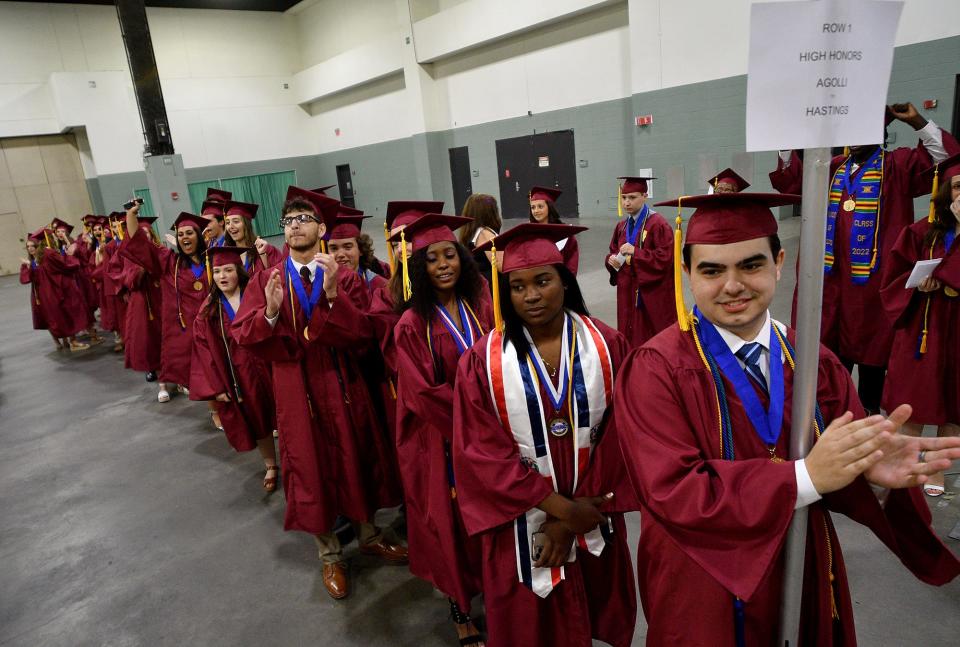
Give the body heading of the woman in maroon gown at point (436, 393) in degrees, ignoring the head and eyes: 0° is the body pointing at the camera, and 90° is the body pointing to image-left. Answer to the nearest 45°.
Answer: approximately 315°

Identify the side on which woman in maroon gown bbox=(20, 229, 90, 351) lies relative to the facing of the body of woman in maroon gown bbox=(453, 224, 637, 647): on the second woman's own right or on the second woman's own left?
on the second woman's own right

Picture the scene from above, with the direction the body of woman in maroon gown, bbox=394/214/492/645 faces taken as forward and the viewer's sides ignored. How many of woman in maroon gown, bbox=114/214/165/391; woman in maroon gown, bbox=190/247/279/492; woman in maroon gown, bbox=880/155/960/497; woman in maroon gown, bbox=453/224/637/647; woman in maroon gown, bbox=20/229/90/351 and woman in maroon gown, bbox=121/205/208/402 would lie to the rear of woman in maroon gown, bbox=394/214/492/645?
4

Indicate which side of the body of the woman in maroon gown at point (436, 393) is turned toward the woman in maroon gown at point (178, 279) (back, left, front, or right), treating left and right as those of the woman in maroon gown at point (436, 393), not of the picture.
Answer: back

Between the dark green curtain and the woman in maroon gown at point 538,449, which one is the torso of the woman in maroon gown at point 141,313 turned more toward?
the woman in maroon gown

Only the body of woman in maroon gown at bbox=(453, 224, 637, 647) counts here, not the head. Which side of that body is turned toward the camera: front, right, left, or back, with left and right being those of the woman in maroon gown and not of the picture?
front

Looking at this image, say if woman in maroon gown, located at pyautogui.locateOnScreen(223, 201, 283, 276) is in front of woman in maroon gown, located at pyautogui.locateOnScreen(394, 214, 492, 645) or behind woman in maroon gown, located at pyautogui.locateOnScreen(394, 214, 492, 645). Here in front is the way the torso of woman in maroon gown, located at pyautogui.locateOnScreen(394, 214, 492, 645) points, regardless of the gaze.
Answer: behind

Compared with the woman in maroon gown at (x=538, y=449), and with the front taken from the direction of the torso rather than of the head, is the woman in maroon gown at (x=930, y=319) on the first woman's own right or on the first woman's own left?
on the first woman's own left

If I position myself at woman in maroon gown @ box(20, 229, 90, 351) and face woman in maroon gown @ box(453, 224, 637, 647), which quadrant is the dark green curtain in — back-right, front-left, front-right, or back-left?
back-left

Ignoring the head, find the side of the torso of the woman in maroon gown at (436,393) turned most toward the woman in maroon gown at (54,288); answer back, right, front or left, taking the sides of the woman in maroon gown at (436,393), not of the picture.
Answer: back

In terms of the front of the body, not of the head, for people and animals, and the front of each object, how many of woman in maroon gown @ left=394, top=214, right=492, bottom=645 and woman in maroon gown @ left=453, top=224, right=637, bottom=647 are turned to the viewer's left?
0

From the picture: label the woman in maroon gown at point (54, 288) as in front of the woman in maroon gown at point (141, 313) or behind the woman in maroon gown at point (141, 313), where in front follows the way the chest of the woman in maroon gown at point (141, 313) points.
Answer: behind

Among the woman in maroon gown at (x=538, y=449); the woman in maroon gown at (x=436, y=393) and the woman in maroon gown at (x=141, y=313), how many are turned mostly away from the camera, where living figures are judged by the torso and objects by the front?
0

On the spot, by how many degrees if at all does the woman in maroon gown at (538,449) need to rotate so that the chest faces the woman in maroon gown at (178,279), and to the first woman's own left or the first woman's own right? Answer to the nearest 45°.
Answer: approximately 135° to the first woman's own right

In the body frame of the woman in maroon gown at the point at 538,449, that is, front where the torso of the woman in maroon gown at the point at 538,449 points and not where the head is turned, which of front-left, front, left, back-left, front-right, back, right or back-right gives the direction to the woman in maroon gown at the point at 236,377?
back-right

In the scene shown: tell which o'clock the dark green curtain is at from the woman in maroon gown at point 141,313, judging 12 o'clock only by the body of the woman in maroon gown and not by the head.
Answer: The dark green curtain is roughly at 8 o'clock from the woman in maroon gown.
